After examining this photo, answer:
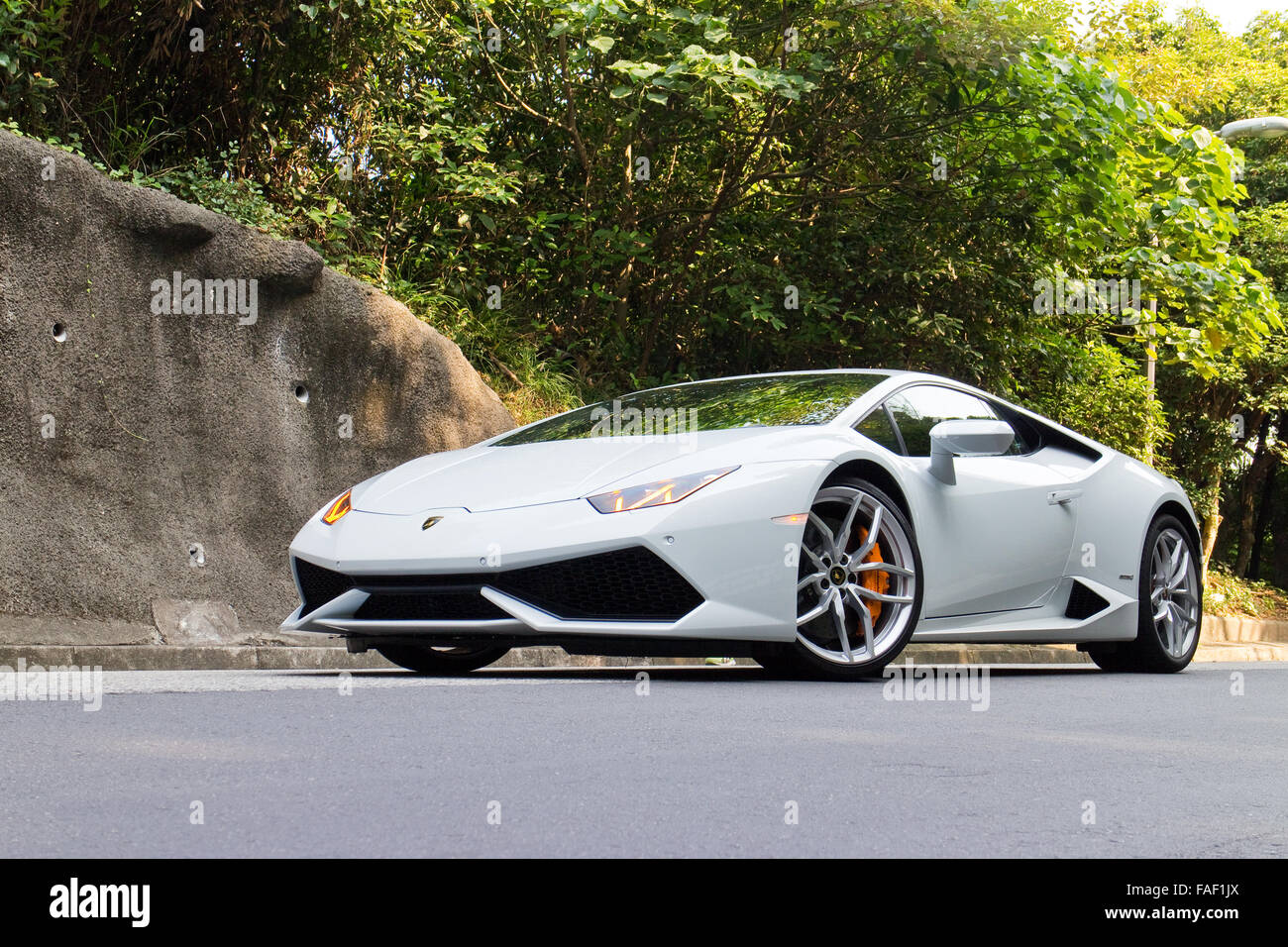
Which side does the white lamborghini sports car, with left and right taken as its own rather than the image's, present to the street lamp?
back

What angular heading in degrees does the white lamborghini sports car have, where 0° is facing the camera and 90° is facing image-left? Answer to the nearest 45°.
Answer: approximately 45°
